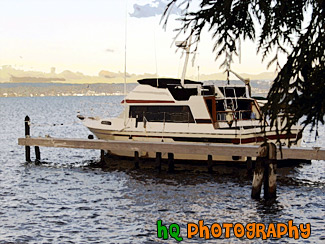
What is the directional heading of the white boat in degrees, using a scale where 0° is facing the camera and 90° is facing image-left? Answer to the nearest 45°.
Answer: approximately 90°

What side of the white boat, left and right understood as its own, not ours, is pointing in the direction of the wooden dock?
left
